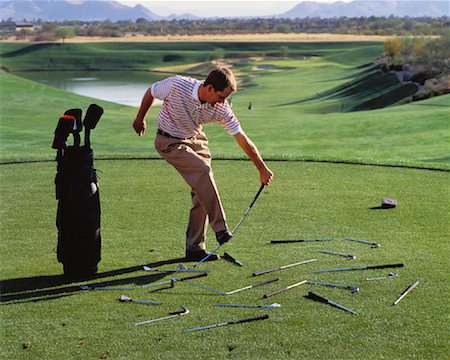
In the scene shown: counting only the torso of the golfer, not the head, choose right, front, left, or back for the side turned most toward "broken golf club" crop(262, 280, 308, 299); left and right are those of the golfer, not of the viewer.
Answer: front

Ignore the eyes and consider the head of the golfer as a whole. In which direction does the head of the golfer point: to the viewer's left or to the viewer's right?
to the viewer's right

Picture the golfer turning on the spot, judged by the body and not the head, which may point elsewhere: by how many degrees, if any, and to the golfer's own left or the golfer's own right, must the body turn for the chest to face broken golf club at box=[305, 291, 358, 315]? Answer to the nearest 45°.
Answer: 0° — they already face it

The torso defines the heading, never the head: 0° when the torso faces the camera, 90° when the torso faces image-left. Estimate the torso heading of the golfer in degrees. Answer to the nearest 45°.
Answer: approximately 315°

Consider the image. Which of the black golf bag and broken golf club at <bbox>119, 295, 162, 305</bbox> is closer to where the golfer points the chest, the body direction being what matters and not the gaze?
the broken golf club

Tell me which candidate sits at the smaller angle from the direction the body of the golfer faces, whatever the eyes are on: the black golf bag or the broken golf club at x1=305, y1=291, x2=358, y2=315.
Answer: the broken golf club

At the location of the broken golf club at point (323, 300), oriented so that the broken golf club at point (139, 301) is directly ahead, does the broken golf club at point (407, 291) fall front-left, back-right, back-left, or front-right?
back-right

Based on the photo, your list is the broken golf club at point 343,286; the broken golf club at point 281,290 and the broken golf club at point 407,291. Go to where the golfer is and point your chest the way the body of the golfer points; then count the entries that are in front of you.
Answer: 3

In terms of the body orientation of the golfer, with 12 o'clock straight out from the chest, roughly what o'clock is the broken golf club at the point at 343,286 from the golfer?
The broken golf club is roughly at 12 o'clock from the golfer.

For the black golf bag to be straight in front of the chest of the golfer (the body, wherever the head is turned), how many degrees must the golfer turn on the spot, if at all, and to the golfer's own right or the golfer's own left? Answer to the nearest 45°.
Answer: approximately 90° to the golfer's own right

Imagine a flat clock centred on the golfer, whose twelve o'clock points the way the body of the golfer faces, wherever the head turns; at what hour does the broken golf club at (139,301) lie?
The broken golf club is roughly at 2 o'clock from the golfer.

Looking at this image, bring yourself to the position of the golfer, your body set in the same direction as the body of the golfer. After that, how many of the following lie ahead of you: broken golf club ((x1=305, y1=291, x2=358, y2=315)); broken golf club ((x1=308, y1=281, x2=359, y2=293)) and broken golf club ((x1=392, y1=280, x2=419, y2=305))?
3

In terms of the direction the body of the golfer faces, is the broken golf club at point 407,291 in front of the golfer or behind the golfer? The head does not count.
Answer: in front
